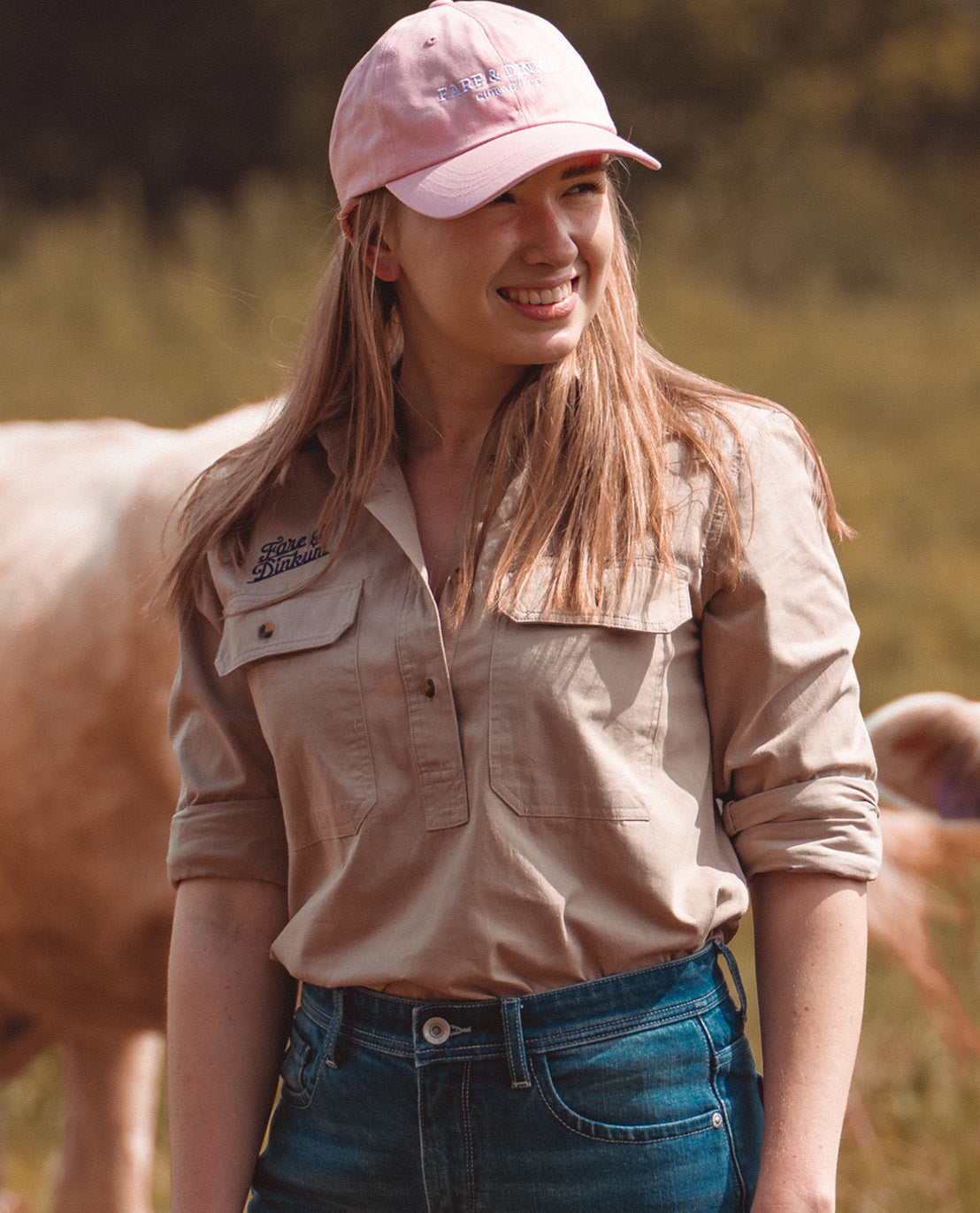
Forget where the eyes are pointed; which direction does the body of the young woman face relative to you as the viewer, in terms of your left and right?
facing the viewer and to the left of the viewer

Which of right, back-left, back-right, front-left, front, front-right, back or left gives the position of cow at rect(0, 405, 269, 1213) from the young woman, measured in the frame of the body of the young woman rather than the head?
right

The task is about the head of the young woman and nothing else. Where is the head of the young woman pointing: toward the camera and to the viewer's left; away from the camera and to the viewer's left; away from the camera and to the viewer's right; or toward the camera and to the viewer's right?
toward the camera and to the viewer's right

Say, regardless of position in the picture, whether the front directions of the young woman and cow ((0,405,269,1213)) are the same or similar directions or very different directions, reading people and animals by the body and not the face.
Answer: very different directions
